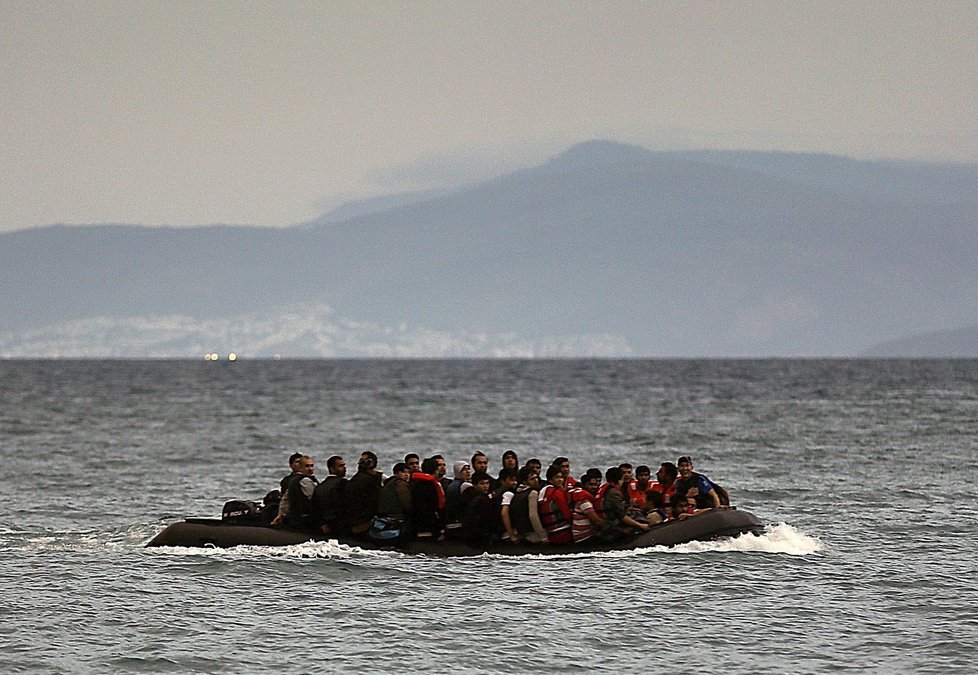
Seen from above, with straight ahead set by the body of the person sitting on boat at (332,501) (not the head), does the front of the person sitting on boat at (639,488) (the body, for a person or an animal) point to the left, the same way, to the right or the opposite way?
to the right

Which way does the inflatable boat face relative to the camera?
to the viewer's right

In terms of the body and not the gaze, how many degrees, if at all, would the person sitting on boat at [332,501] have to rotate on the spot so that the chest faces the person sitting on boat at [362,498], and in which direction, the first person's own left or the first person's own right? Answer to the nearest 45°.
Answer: approximately 45° to the first person's own right

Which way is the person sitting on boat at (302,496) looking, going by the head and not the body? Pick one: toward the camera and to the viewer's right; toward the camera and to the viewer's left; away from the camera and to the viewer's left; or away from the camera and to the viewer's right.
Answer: toward the camera and to the viewer's right
